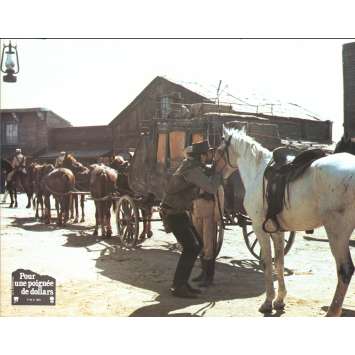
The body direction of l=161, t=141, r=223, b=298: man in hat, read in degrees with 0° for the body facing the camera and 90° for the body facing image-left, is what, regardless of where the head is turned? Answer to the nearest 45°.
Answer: approximately 270°

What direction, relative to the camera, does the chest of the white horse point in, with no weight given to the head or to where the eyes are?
to the viewer's left

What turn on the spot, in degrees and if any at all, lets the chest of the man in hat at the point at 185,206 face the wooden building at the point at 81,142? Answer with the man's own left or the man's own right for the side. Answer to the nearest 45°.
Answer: approximately 135° to the man's own left

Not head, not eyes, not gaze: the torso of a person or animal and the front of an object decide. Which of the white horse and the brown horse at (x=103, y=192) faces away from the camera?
the brown horse

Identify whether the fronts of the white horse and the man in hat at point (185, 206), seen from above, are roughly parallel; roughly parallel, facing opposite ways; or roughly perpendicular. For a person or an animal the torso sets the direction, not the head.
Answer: roughly parallel, facing opposite ways

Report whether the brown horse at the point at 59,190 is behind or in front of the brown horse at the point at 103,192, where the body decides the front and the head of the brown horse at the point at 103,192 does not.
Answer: in front

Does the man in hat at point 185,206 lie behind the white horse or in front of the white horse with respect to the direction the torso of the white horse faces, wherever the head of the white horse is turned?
in front

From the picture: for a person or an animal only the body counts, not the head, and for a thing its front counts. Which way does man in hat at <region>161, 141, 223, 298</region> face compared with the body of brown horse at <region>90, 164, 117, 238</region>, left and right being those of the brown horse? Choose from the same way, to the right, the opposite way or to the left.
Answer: to the right

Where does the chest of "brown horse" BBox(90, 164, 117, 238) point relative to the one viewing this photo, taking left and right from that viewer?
facing away from the viewer

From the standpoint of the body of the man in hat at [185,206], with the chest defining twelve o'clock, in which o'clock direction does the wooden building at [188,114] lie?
The wooden building is roughly at 9 o'clock from the man in hat.

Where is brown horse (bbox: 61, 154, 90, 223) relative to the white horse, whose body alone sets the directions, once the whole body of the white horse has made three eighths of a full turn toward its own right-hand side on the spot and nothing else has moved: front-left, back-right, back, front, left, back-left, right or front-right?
left

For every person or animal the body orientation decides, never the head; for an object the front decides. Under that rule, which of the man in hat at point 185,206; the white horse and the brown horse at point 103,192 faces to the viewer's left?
the white horse
